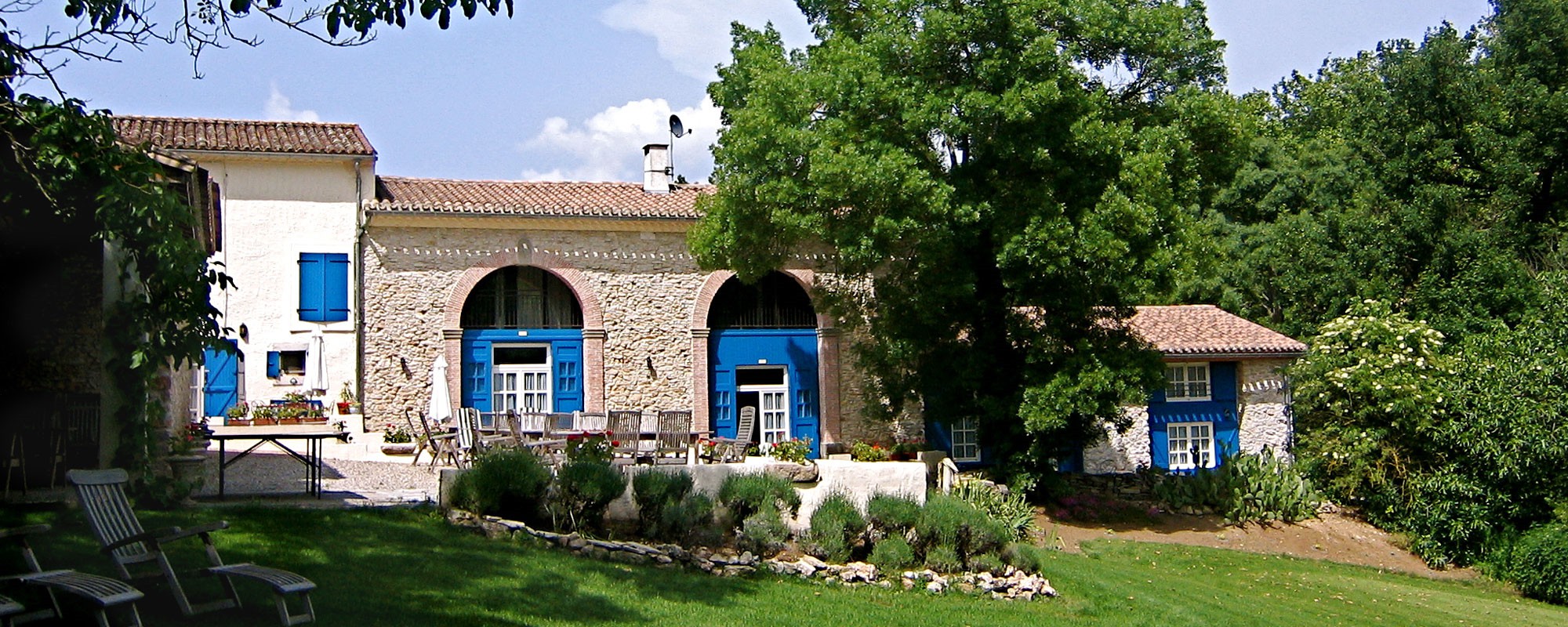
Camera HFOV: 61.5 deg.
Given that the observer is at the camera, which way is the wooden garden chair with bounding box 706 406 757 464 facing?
facing the viewer and to the left of the viewer

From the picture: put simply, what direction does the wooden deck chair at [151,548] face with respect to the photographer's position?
facing the viewer and to the right of the viewer

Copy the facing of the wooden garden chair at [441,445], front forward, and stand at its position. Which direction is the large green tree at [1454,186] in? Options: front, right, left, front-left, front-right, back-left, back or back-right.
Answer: front

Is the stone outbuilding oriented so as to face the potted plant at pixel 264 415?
no

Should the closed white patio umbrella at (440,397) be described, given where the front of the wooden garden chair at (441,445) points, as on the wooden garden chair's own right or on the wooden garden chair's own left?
on the wooden garden chair's own left

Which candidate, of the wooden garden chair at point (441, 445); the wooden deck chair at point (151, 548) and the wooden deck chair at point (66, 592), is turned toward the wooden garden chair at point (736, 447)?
the wooden garden chair at point (441, 445)

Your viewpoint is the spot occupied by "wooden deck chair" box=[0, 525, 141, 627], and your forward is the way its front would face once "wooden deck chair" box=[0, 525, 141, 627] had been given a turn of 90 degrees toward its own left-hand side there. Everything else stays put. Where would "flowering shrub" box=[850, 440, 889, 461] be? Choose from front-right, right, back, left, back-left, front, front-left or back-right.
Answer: front

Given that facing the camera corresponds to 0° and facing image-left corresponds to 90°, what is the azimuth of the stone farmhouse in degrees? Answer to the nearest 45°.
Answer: approximately 0°

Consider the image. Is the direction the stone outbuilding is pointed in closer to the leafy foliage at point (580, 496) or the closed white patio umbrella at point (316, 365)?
the leafy foliage

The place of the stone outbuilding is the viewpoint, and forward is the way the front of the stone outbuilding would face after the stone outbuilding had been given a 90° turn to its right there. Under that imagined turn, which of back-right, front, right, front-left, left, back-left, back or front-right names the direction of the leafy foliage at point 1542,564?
back-left

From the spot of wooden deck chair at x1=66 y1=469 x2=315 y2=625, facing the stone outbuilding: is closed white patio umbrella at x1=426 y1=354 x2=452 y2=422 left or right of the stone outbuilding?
left

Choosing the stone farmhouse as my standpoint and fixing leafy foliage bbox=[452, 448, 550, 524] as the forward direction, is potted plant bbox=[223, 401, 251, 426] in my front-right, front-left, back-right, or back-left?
front-right

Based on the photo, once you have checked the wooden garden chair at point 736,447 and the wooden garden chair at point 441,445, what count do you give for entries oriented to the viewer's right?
1

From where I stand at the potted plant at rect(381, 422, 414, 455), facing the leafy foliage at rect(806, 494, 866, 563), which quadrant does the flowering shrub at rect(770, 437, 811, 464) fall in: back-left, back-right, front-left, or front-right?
front-left

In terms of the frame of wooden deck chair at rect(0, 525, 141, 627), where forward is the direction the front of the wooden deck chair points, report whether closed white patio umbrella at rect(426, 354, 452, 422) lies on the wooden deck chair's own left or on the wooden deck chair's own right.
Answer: on the wooden deck chair's own left

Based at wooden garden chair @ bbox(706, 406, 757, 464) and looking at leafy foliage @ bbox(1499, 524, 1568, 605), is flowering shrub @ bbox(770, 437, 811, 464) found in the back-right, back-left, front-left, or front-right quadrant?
front-left

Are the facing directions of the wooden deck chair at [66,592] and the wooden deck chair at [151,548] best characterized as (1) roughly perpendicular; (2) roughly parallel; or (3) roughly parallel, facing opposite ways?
roughly parallel

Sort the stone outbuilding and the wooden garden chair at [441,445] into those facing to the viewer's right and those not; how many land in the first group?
1

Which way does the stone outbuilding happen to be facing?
toward the camera

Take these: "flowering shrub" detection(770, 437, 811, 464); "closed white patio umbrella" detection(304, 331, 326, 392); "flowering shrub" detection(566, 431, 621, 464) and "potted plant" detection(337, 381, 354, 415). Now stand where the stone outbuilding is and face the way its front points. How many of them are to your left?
0

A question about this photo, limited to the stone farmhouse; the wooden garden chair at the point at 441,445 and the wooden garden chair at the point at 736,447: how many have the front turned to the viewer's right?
1
